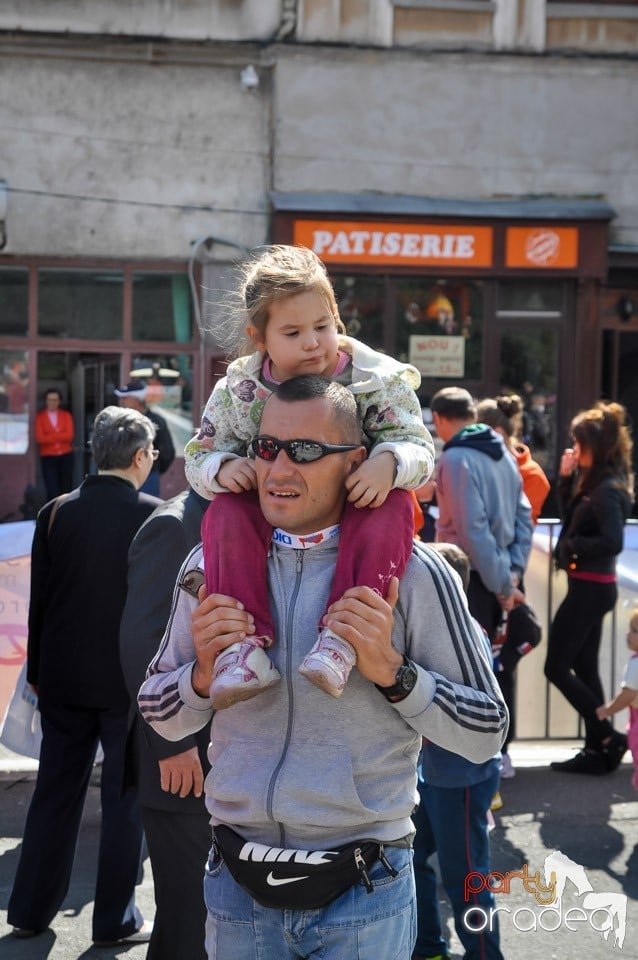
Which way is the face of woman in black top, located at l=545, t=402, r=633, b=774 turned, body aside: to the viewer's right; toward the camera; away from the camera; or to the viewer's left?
to the viewer's left

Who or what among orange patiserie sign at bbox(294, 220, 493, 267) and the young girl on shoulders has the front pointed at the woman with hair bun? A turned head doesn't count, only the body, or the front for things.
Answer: the orange patiserie sign

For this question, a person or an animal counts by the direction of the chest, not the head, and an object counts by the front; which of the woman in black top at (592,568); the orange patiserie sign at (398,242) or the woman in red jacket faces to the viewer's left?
the woman in black top

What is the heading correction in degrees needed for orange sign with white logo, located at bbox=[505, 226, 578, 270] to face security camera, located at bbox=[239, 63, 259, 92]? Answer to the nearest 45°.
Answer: approximately 90° to its right

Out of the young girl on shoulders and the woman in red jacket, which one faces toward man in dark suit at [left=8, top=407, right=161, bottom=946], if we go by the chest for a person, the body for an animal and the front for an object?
the woman in red jacket

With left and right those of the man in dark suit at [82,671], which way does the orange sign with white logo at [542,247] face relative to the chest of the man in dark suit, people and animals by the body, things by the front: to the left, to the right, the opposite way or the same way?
the opposite way

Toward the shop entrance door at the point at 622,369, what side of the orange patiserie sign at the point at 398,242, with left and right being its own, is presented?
left

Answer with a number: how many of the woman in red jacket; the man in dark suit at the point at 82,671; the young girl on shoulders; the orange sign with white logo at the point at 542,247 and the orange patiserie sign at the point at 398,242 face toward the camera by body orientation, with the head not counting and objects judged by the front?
4
